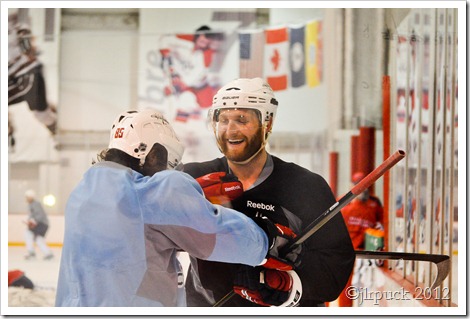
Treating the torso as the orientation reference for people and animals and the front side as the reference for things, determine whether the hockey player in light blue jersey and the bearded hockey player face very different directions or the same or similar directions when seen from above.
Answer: very different directions

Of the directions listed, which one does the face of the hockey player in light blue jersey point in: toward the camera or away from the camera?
away from the camera

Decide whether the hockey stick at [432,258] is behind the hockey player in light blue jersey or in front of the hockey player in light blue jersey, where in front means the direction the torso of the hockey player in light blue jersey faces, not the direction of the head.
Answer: in front

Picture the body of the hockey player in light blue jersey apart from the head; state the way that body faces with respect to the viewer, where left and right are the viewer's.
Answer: facing away from the viewer and to the right of the viewer
